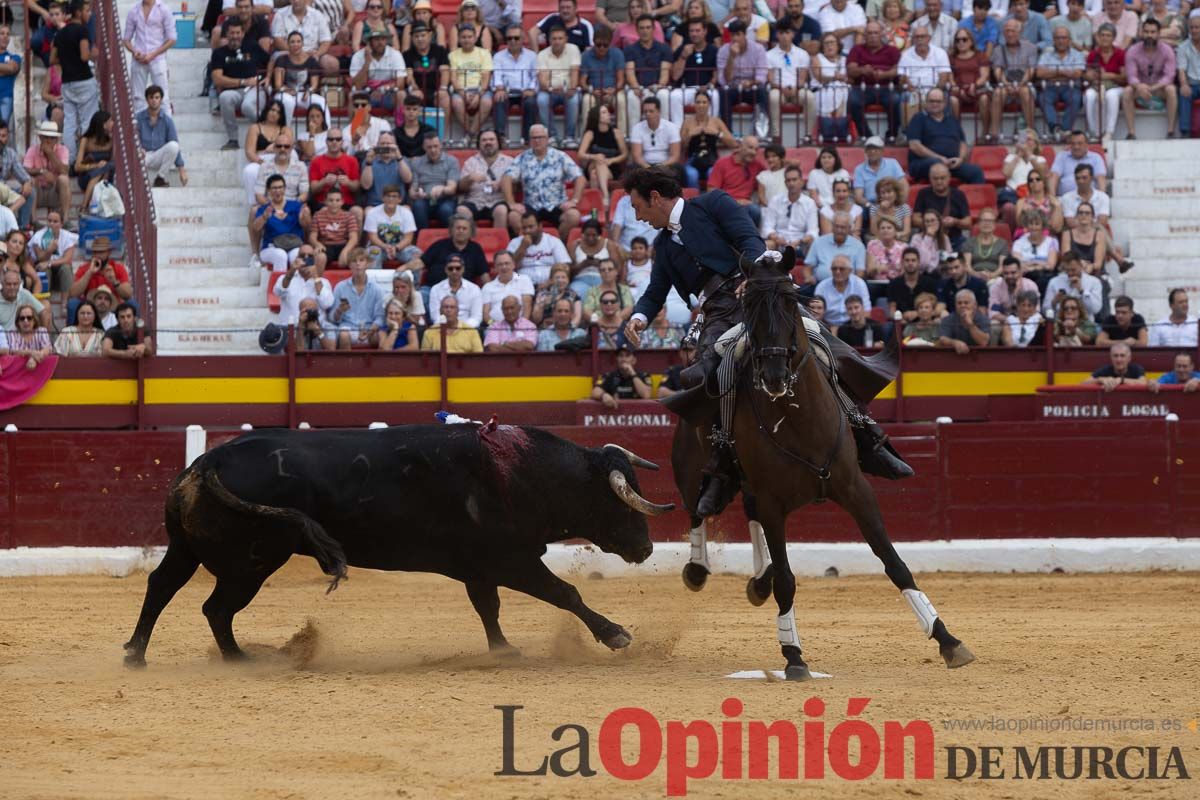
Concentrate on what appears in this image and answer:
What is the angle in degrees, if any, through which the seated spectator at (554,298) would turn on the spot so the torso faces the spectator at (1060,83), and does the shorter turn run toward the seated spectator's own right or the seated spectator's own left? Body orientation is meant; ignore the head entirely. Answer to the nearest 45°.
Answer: approximately 135° to the seated spectator's own left

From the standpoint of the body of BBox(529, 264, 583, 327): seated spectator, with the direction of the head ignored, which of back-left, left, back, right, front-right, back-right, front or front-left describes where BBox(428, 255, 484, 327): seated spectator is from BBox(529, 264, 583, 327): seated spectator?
right

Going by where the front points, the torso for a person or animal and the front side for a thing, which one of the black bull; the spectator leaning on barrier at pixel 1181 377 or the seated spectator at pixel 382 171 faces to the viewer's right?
the black bull

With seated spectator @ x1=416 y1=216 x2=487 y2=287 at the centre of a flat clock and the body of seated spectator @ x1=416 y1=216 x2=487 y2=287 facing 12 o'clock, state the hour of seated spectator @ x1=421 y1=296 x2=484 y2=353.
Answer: seated spectator @ x1=421 y1=296 x2=484 y2=353 is roughly at 12 o'clock from seated spectator @ x1=416 y1=216 x2=487 y2=287.

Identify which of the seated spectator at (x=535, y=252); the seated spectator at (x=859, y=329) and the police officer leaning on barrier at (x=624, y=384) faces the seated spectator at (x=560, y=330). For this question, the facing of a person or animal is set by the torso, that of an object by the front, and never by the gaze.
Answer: the seated spectator at (x=535, y=252)

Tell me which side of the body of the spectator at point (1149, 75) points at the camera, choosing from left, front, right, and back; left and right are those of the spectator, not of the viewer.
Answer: front

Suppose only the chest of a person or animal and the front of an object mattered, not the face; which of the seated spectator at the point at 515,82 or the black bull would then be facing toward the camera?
the seated spectator

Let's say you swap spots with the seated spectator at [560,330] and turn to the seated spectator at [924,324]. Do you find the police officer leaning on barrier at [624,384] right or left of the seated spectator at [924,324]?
right

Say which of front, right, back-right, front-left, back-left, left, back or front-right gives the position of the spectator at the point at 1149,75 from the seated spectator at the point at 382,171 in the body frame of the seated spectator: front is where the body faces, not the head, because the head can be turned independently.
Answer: left

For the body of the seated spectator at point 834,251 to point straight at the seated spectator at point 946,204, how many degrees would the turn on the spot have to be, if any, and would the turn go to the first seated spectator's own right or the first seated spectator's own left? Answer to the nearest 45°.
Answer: approximately 135° to the first seated spectator's own left

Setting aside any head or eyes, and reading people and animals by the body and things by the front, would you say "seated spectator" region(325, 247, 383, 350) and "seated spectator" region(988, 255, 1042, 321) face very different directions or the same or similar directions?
same or similar directions

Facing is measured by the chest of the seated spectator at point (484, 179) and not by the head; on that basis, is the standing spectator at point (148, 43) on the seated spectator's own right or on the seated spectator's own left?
on the seated spectator's own right

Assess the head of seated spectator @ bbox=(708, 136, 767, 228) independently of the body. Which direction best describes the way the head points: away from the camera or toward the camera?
toward the camera

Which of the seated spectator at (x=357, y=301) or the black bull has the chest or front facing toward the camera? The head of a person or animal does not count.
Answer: the seated spectator

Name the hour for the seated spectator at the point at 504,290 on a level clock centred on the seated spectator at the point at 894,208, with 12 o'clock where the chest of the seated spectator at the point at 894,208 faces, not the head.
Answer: the seated spectator at the point at 504,290 is roughly at 2 o'clock from the seated spectator at the point at 894,208.

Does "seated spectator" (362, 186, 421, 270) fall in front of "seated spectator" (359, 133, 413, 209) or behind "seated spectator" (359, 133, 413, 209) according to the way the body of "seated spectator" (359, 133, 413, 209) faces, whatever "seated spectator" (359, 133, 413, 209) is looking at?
in front

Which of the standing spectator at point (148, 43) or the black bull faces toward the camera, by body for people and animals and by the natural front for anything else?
the standing spectator

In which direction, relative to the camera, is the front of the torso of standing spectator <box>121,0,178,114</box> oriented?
toward the camera
